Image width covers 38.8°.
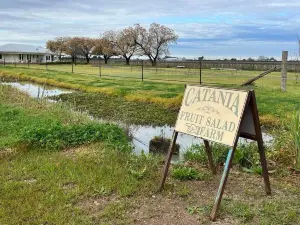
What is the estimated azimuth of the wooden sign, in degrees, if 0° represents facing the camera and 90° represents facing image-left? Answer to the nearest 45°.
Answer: approximately 45°

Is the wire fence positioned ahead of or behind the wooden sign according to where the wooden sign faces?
behind
